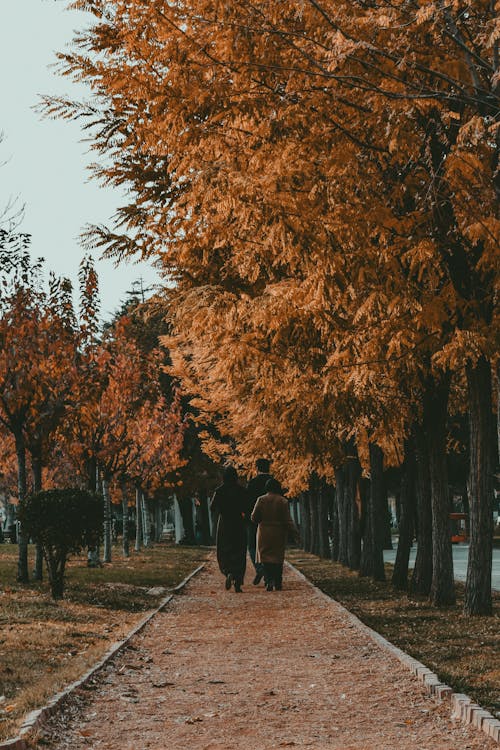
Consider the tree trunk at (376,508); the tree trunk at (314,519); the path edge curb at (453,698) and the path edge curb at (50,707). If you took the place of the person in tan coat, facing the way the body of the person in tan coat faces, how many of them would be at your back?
2

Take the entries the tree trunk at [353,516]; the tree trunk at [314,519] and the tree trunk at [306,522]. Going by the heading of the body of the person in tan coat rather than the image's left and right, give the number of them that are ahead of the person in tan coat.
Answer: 3

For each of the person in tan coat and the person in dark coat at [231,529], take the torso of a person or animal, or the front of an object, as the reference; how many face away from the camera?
2

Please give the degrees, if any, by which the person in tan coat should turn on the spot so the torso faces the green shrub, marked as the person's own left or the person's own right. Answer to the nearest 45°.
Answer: approximately 135° to the person's own left

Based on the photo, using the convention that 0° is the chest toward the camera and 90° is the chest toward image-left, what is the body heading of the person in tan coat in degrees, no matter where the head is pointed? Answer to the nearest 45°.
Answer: approximately 180°

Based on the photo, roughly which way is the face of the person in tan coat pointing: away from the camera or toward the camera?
away from the camera

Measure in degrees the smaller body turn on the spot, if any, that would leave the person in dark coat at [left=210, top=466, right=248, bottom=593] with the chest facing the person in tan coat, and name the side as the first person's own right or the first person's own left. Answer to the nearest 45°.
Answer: approximately 90° to the first person's own right

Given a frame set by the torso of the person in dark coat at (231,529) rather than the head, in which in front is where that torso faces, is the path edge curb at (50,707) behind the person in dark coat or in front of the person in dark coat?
behind

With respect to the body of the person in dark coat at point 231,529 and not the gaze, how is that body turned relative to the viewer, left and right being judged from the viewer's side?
facing away from the viewer

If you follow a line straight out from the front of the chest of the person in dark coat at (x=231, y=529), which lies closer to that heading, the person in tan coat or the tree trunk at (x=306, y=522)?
the tree trunk

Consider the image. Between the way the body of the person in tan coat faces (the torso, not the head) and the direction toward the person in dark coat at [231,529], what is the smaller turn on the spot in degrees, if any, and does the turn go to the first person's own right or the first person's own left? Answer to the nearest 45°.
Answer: approximately 90° to the first person's own left
